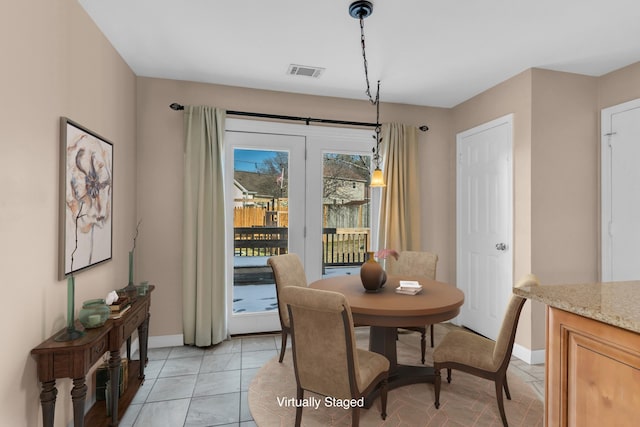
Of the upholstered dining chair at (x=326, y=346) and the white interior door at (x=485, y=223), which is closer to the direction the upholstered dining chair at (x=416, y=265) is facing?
the upholstered dining chair

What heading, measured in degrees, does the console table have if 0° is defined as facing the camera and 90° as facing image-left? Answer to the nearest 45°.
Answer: approximately 315°

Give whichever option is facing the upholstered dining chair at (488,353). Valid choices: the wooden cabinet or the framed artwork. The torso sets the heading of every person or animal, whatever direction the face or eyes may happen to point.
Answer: the framed artwork

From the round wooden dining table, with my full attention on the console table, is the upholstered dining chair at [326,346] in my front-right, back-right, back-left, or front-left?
front-left

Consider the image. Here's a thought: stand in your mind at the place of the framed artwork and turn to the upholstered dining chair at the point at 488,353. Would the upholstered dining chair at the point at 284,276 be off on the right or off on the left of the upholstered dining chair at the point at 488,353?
left

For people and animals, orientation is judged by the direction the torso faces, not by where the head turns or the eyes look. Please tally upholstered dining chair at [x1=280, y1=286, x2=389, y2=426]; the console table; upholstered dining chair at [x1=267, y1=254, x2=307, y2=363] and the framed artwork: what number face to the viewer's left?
0

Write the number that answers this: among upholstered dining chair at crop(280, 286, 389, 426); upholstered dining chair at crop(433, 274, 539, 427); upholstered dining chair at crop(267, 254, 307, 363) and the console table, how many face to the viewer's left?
1

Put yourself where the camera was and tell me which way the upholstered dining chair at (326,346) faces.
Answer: facing away from the viewer and to the right of the viewer

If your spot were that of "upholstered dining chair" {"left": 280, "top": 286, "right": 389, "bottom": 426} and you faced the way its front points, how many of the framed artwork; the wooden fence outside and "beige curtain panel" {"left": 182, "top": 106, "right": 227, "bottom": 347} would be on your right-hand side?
0

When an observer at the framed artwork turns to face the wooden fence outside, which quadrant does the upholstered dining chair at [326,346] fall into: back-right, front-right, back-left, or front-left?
front-right

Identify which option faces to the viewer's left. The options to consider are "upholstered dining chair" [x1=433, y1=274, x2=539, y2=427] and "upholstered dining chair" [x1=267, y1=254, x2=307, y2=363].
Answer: "upholstered dining chair" [x1=433, y1=274, x2=539, y2=427]

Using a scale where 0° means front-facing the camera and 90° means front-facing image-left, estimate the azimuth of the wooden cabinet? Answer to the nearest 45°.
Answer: approximately 45°

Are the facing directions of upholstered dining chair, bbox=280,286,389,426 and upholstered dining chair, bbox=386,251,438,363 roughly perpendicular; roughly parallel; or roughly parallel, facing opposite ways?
roughly parallel, facing opposite ways

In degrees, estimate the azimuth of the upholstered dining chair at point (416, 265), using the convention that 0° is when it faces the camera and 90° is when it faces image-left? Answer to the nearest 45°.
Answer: approximately 45°

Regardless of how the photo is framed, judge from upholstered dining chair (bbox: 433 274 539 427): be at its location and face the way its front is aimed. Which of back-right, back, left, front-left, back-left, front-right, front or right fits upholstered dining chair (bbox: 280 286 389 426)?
front-left

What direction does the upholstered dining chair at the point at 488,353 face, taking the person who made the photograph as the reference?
facing to the left of the viewer

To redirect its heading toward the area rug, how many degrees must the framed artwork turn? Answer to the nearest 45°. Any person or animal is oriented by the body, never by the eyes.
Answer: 0° — it already faces it

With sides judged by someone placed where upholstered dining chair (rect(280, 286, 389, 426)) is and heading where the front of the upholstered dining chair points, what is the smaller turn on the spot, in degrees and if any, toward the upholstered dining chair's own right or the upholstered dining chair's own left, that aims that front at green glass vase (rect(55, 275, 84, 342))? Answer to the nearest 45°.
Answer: approximately 135° to the upholstered dining chair's own left

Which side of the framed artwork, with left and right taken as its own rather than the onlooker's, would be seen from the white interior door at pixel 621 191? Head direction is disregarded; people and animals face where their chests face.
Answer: front

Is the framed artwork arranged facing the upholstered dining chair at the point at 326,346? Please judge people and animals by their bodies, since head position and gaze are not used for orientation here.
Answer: yes
